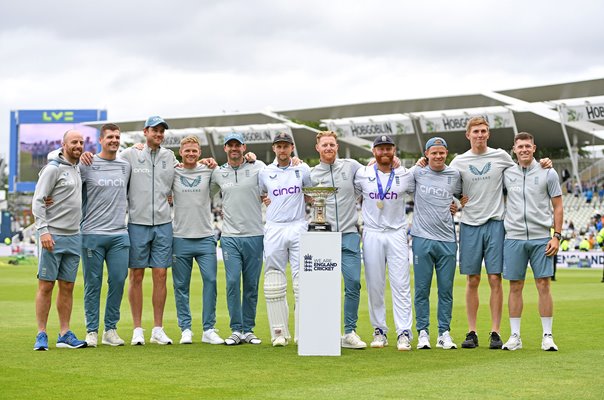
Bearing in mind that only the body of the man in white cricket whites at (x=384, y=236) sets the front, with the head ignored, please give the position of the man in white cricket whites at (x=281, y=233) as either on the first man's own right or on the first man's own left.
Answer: on the first man's own right

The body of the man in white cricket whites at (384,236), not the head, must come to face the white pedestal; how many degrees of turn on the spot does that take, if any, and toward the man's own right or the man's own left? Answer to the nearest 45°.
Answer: approximately 45° to the man's own right

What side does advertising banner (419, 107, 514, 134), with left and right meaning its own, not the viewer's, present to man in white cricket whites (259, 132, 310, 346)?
front

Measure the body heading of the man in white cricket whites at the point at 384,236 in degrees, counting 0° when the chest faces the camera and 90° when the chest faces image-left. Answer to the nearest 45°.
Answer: approximately 0°

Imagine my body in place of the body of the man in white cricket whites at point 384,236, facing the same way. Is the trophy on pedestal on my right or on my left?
on my right

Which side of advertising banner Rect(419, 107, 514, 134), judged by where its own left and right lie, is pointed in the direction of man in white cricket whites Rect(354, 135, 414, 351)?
front

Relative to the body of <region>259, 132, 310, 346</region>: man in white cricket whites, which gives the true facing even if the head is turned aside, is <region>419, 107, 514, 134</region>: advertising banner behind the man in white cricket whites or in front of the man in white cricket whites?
behind

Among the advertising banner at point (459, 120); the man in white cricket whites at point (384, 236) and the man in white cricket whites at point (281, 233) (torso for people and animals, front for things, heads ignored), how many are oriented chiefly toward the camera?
3

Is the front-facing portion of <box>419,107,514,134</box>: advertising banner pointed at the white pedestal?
yes

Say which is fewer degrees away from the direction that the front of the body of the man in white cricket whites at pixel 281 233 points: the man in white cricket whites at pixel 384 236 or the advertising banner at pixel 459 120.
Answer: the man in white cricket whites

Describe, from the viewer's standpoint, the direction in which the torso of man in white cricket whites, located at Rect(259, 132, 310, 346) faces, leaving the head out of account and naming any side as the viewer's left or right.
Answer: facing the viewer

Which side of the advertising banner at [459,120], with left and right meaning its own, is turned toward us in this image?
front

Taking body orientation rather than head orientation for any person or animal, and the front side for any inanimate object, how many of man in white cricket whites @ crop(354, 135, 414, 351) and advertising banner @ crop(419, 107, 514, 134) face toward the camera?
2
